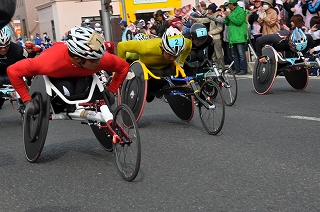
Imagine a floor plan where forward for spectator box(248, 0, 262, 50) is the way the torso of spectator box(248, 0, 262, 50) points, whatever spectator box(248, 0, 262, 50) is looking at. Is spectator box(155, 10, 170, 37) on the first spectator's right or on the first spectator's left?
on the first spectator's right

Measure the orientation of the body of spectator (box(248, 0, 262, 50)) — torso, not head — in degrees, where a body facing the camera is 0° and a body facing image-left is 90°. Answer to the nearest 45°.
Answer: approximately 45°

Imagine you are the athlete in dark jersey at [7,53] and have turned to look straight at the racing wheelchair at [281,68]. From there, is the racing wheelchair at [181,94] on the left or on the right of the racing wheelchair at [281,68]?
right

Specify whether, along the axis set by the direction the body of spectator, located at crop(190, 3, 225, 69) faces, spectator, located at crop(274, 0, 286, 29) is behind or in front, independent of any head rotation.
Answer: behind
